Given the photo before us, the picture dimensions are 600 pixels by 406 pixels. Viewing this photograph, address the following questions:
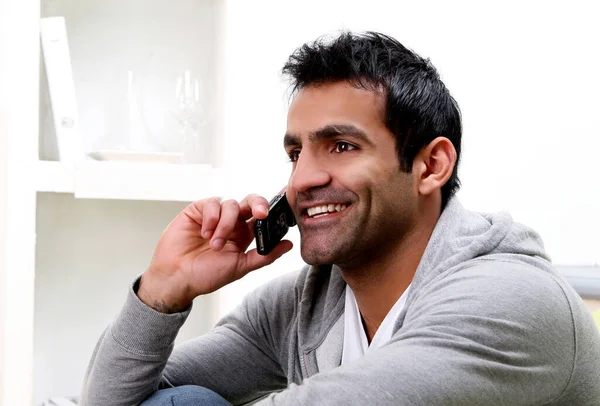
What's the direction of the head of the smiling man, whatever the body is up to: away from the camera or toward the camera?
toward the camera

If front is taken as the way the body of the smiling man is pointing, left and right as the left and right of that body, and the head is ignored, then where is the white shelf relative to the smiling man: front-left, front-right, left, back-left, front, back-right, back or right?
right

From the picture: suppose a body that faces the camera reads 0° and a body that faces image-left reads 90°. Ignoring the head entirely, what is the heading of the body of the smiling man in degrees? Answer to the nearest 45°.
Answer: approximately 45°
